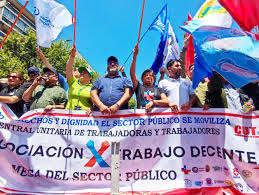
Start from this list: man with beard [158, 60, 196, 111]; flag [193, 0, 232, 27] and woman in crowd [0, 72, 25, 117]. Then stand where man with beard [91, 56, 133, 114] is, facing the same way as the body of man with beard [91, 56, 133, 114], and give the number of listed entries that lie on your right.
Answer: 1

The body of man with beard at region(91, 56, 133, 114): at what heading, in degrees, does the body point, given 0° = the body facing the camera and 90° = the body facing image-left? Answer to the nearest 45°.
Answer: approximately 0°

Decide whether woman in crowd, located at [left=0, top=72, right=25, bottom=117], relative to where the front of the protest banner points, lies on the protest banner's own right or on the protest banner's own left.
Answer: on the protest banner's own right

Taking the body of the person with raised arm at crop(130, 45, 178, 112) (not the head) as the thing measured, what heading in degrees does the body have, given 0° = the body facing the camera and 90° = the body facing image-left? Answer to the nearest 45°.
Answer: approximately 0°

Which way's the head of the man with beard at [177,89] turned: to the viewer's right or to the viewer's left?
to the viewer's right
